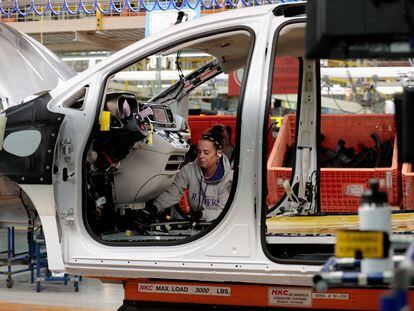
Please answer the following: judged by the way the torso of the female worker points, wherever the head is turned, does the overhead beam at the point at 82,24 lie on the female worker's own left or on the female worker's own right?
on the female worker's own right

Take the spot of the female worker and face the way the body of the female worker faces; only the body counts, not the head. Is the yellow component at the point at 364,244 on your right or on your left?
on your left

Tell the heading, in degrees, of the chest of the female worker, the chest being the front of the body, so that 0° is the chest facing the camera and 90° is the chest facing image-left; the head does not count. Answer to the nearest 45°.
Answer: approximately 45°

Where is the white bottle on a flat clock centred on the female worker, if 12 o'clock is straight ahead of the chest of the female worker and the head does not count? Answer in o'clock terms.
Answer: The white bottle is roughly at 10 o'clock from the female worker.
